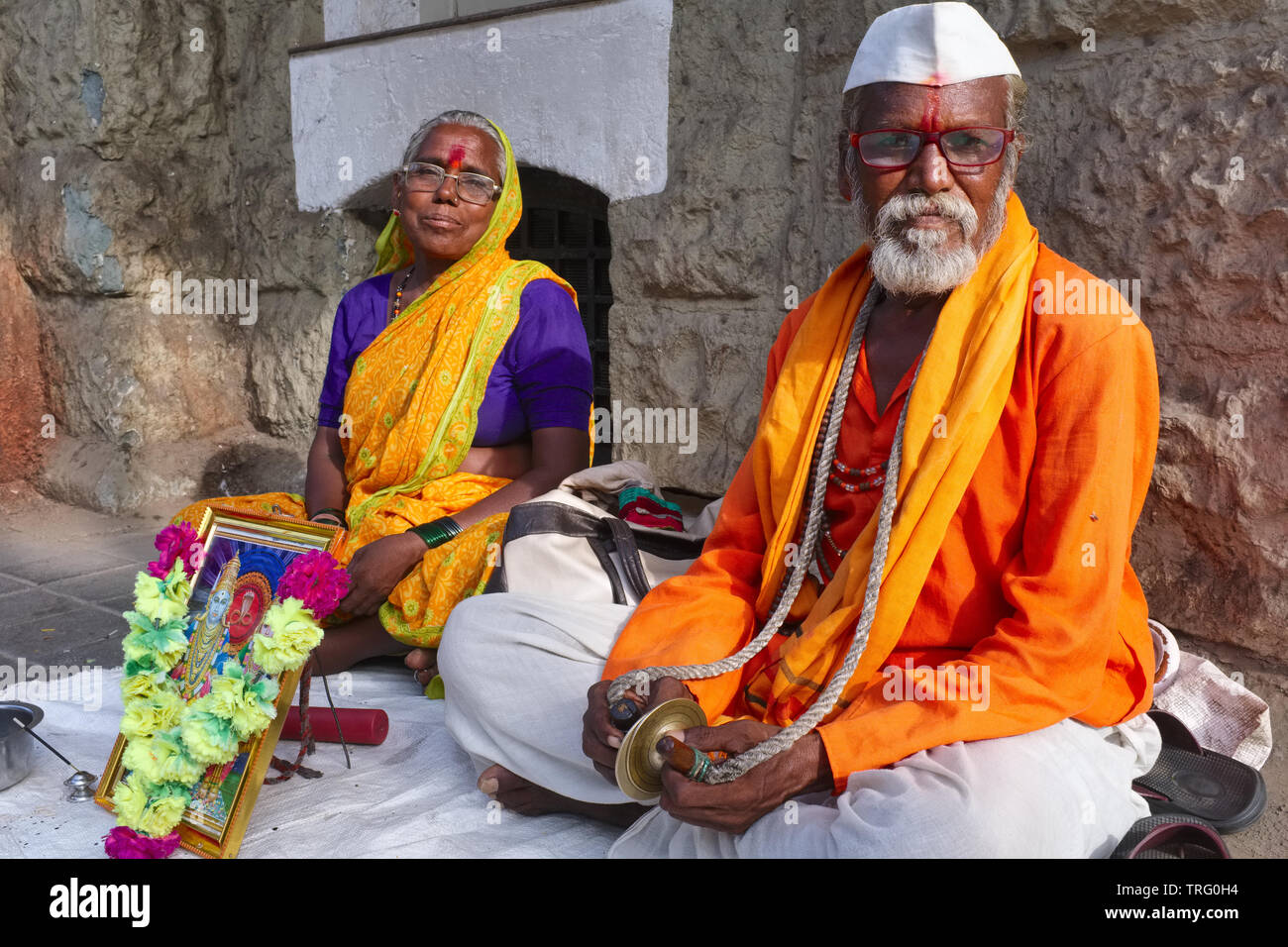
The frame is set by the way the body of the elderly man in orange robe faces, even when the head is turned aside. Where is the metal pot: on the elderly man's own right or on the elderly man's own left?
on the elderly man's own right

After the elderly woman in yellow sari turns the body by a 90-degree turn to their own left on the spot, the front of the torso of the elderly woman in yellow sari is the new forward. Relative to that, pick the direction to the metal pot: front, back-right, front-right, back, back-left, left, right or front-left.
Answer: right

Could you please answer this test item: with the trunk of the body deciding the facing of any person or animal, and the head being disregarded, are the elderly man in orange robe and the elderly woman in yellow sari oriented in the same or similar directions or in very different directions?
same or similar directions

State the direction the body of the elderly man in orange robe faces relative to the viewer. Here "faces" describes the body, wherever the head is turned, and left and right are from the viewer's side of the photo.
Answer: facing the viewer and to the left of the viewer

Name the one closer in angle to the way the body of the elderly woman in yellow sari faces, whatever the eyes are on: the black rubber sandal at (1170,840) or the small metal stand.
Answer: the small metal stand

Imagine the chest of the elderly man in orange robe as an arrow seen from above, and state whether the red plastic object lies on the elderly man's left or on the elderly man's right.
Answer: on the elderly man's right

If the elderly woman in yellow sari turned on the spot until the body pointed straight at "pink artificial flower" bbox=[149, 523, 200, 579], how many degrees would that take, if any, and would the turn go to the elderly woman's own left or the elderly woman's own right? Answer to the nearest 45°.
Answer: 0° — they already face it

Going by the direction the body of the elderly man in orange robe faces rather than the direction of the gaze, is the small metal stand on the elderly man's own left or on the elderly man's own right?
on the elderly man's own right

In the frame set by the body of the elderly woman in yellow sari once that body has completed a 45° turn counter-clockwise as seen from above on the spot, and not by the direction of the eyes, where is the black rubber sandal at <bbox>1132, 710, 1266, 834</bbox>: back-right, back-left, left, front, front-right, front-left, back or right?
front-left

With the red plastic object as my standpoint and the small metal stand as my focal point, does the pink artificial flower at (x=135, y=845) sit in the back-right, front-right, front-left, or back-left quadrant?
front-left

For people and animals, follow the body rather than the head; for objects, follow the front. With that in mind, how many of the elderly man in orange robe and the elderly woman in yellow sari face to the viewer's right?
0

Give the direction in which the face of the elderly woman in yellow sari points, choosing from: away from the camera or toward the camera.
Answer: toward the camera
